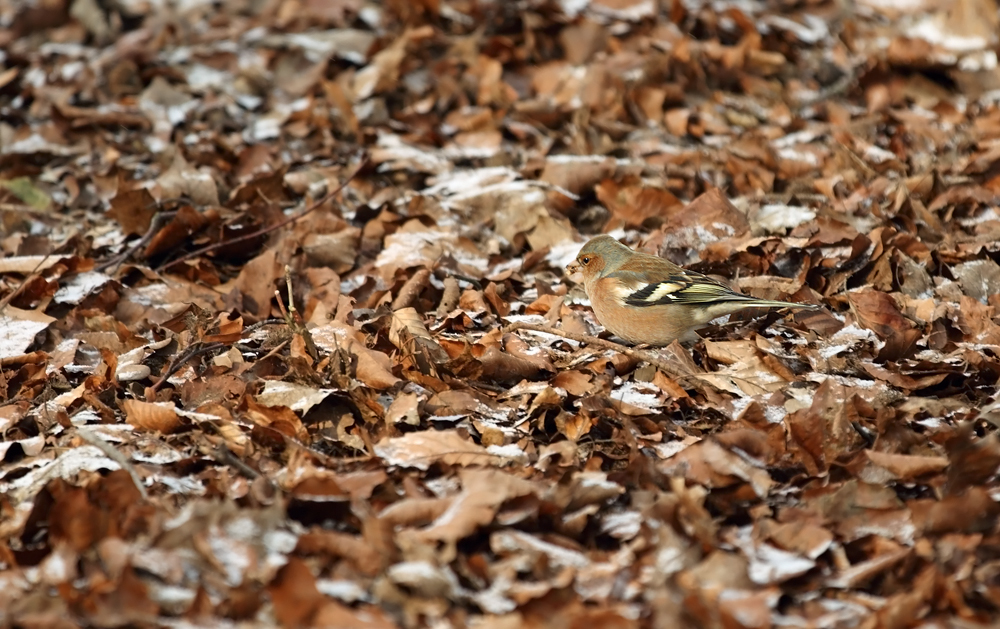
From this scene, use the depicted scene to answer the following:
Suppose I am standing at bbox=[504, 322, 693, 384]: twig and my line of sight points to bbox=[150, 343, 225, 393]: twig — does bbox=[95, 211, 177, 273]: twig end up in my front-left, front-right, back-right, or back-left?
front-right

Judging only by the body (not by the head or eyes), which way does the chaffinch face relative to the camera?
to the viewer's left

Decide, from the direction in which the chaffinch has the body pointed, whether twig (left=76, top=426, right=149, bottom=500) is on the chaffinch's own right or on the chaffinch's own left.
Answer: on the chaffinch's own left

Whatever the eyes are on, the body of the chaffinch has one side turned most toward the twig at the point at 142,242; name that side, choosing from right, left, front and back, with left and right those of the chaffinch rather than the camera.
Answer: front

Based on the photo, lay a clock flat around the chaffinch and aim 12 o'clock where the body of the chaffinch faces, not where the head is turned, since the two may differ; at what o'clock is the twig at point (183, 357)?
The twig is roughly at 11 o'clock from the chaffinch.

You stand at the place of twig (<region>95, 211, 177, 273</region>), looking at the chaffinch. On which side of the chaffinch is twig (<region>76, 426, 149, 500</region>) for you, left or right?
right

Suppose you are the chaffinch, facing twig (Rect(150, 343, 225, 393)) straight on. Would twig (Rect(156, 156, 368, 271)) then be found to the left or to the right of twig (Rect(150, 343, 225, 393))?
right

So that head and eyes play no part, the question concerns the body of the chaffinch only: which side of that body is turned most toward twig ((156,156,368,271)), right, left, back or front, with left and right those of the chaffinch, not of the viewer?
front

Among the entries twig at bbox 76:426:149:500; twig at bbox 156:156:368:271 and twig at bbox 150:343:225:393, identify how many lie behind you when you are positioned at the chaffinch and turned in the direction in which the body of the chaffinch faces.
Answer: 0
